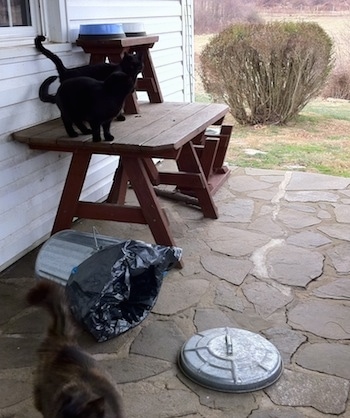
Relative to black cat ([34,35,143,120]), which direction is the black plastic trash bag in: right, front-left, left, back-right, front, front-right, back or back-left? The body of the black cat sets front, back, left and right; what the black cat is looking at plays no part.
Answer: right

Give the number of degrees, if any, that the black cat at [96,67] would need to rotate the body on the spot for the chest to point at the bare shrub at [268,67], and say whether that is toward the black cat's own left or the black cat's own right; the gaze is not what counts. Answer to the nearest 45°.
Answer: approximately 45° to the black cat's own left

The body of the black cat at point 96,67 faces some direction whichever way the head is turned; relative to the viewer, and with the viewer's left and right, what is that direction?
facing to the right of the viewer

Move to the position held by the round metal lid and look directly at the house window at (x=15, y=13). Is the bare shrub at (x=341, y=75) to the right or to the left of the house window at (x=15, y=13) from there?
right

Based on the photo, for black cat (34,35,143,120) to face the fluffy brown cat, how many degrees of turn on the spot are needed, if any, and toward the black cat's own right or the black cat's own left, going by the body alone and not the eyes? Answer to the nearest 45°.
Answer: approximately 90° to the black cat's own right

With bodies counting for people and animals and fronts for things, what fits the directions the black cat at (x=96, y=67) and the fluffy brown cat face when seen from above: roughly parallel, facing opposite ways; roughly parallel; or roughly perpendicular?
roughly perpendicular
